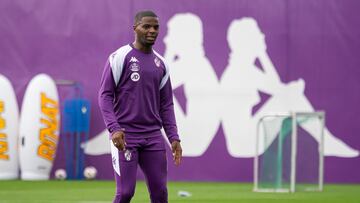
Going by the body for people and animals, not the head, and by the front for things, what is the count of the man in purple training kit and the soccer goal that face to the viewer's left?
0

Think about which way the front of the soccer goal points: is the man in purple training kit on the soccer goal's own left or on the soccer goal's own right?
on the soccer goal's own right

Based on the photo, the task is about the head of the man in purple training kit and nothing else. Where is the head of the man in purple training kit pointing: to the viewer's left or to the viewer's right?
to the viewer's right

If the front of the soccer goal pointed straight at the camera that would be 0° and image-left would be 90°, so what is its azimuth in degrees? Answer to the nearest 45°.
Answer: approximately 315°

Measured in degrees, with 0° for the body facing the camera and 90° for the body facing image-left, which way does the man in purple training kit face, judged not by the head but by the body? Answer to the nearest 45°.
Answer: approximately 315°
